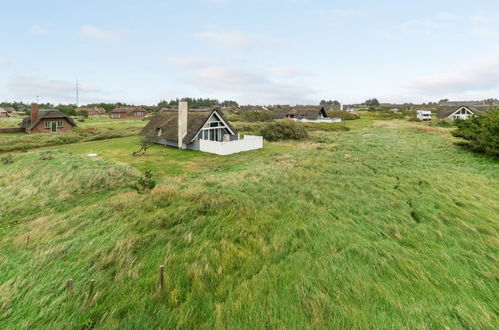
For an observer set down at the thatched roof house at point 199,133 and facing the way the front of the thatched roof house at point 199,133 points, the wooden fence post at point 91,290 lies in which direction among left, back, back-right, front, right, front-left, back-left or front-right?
front-right

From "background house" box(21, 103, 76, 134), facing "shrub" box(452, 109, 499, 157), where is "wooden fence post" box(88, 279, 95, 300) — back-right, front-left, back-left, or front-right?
front-right

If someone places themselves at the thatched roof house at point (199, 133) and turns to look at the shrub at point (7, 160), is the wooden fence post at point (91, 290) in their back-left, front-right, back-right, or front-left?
front-left

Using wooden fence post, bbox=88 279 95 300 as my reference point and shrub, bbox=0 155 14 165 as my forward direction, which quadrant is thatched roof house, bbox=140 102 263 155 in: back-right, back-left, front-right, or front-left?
front-right

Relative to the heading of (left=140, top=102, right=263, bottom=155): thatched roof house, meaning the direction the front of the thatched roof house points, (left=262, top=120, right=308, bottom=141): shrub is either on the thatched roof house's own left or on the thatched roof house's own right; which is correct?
on the thatched roof house's own left

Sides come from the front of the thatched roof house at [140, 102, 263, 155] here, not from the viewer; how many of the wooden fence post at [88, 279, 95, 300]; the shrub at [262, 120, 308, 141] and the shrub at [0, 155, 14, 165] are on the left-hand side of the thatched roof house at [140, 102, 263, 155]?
1

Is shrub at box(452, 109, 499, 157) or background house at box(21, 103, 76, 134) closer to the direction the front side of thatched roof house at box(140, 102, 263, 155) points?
the shrub

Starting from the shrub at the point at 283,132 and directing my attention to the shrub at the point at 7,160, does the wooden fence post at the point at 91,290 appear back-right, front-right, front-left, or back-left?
front-left

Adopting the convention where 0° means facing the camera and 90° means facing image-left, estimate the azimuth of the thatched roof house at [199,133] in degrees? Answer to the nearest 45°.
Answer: approximately 315°

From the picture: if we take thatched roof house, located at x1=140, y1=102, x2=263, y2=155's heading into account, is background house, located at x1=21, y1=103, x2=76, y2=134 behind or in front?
behind

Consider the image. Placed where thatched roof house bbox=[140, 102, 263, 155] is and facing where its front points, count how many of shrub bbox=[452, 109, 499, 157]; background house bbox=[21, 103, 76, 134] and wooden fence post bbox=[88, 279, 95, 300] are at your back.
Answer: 1

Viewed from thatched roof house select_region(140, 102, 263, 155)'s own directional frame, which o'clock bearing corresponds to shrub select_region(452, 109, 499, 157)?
The shrub is roughly at 11 o'clock from the thatched roof house.
